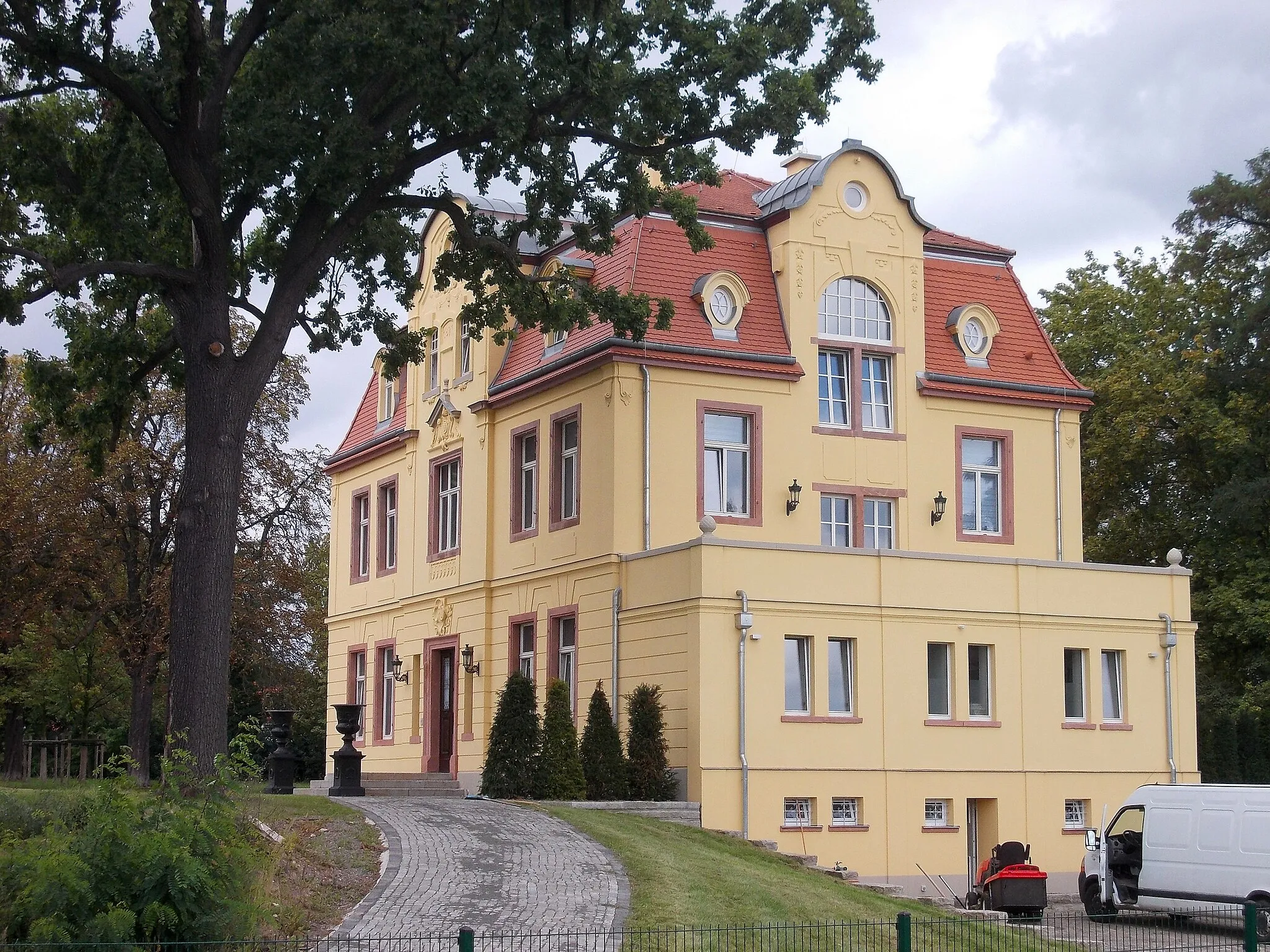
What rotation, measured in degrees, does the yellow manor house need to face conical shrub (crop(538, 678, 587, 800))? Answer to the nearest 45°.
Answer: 0° — it already faces it

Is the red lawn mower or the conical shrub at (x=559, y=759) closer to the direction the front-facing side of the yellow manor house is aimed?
the conical shrub

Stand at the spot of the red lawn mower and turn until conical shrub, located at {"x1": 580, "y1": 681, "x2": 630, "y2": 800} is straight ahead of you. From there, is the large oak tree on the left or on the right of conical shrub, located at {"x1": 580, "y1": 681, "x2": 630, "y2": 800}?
left

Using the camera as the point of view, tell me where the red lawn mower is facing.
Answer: facing away from the viewer and to the left of the viewer

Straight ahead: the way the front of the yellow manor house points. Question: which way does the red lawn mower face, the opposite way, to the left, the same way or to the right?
to the right

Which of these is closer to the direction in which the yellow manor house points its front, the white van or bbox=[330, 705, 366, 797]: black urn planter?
the black urn planter

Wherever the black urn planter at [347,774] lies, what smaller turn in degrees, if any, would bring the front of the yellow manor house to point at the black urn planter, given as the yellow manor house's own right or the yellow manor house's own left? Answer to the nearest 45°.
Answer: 0° — it already faces it

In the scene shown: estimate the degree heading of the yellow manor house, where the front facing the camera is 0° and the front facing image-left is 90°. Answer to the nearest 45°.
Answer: approximately 45°
